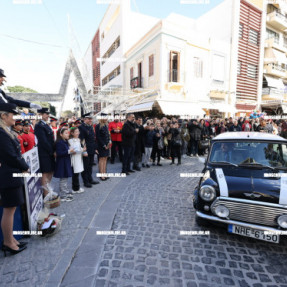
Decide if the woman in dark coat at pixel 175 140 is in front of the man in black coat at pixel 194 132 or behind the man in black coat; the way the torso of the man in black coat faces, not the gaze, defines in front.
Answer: in front

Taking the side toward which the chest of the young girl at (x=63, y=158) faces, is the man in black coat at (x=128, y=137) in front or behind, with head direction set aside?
in front

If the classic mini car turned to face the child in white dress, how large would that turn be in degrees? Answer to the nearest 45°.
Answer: approximately 90° to its right

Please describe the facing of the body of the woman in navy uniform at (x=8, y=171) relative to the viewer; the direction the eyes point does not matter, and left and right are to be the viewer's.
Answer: facing to the right of the viewer

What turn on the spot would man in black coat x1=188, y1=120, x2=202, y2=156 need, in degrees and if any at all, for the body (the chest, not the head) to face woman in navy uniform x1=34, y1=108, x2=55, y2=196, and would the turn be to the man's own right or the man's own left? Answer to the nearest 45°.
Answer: approximately 45° to the man's own right

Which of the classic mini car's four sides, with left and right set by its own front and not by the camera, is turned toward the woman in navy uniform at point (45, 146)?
right

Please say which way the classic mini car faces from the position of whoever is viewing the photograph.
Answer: facing the viewer

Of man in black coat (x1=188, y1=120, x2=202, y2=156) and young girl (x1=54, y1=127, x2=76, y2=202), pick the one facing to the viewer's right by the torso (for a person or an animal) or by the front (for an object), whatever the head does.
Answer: the young girl

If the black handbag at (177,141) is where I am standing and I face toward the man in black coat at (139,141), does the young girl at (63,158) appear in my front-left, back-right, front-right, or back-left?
front-left

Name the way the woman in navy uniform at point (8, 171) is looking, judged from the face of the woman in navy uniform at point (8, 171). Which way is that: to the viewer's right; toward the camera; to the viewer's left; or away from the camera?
to the viewer's right

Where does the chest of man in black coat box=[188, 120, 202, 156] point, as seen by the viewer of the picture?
toward the camera

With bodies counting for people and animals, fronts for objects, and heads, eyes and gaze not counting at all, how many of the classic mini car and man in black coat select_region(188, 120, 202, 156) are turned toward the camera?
2

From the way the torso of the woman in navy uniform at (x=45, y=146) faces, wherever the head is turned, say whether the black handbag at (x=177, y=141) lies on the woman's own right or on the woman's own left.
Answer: on the woman's own left

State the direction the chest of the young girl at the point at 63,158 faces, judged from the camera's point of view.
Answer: to the viewer's right

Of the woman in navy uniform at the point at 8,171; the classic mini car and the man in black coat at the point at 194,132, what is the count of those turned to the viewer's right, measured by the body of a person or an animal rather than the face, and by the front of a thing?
1

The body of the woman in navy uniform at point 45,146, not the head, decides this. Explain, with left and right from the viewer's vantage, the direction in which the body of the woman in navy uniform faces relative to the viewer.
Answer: facing the viewer and to the right of the viewer
